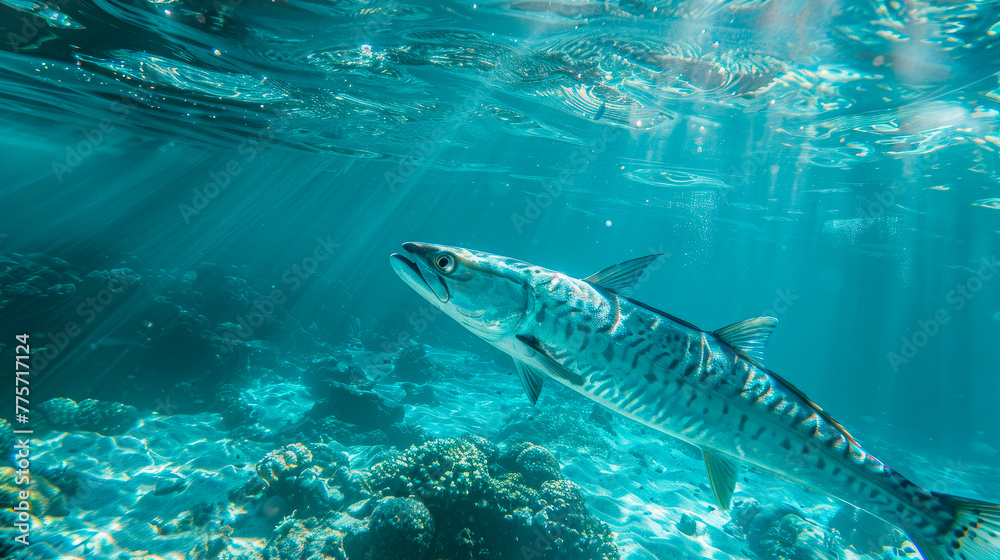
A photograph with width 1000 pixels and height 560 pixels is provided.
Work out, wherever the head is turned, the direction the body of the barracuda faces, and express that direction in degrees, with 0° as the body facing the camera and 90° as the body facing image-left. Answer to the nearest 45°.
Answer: approximately 90°

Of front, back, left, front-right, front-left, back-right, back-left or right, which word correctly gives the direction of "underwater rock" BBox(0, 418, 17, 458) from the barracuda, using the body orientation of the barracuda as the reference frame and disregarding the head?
front

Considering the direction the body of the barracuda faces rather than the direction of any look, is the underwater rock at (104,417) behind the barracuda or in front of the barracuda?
in front

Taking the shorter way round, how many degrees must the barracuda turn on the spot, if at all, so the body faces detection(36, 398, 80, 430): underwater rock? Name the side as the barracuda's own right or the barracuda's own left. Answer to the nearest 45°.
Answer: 0° — it already faces it

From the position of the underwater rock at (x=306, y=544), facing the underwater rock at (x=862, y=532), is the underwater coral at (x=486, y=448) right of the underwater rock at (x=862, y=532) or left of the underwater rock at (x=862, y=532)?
left
